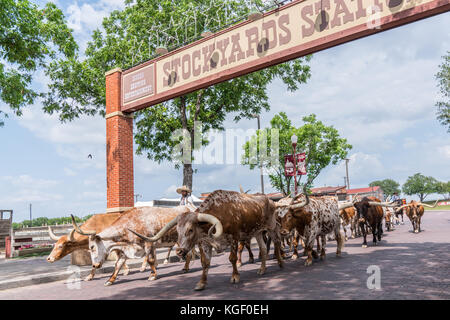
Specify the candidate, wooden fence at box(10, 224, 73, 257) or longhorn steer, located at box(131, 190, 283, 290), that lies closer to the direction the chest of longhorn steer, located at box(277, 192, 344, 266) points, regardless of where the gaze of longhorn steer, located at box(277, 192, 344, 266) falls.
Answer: the longhorn steer

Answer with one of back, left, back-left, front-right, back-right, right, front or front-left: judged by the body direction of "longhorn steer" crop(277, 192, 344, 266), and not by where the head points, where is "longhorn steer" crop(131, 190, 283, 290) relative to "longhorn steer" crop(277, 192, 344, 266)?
front

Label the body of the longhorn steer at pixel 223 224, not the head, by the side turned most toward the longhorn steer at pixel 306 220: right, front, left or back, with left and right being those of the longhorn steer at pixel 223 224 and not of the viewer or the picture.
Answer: back

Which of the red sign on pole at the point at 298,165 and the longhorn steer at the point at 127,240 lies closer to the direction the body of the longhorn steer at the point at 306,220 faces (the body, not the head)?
the longhorn steer

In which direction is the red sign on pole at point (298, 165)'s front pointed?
toward the camera

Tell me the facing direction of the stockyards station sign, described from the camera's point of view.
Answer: facing the viewer and to the left of the viewer

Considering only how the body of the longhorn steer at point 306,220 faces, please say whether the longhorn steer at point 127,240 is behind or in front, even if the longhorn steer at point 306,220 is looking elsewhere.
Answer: in front

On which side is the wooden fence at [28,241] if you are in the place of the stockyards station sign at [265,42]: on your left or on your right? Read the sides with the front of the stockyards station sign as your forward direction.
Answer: on your right

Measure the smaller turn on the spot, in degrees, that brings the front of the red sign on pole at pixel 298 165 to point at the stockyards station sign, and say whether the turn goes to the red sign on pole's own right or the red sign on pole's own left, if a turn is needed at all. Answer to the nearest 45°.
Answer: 0° — it already faces it
